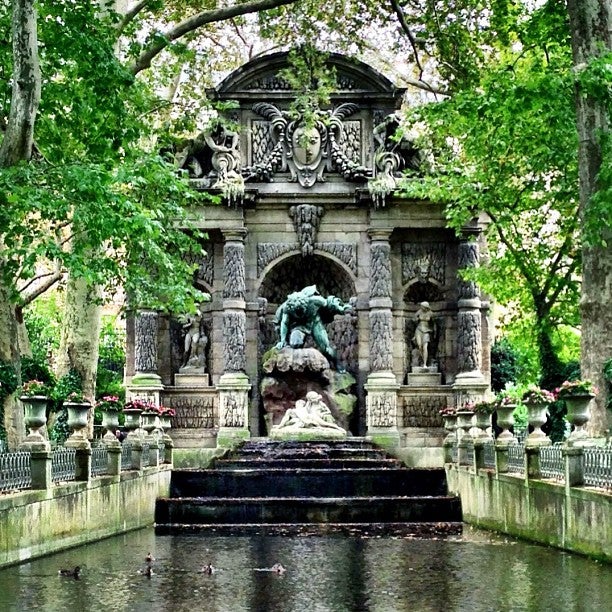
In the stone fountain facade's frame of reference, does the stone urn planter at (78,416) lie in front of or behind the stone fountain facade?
in front

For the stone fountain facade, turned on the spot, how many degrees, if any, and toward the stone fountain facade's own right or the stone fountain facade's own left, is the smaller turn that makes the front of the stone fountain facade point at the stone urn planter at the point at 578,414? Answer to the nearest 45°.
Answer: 0° — it already faces it

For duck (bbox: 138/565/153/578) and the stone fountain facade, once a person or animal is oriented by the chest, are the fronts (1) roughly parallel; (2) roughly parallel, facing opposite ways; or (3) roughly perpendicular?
roughly perpendicular

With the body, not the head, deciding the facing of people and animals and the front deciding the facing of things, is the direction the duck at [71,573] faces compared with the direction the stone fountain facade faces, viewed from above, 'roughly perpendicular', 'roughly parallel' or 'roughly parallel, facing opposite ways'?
roughly perpendicular

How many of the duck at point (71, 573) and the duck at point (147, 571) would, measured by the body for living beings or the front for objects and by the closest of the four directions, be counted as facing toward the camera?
0

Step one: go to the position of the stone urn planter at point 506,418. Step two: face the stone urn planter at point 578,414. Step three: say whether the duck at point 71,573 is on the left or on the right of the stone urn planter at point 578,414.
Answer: right
